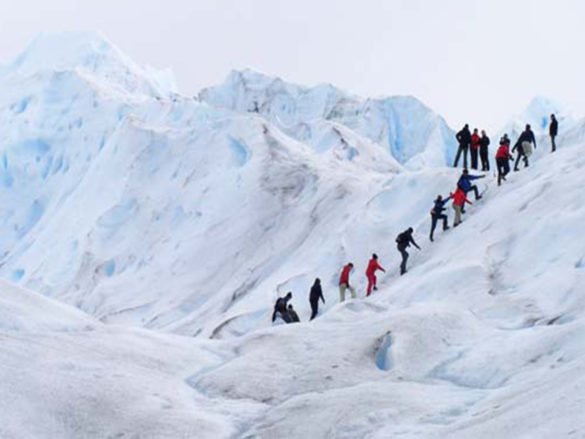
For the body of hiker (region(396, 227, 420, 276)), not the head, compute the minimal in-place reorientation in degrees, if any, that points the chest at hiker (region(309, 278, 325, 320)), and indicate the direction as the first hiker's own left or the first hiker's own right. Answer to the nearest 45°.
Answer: approximately 180°

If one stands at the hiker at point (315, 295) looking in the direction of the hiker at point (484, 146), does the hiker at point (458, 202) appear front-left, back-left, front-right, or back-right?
front-right

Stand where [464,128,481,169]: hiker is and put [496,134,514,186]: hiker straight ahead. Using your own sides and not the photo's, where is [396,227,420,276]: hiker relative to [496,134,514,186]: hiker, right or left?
right

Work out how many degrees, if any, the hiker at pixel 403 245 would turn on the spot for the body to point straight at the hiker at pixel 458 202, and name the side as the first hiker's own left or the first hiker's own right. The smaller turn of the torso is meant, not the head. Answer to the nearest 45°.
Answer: approximately 45° to the first hiker's own left

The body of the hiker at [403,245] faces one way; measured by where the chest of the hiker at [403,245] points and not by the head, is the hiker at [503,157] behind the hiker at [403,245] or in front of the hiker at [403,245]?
in front

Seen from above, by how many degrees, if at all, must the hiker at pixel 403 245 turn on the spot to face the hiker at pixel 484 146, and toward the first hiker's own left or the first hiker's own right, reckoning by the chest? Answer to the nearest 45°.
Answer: approximately 45° to the first hiker's own left

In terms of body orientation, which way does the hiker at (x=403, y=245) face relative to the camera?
to the viewer's right
